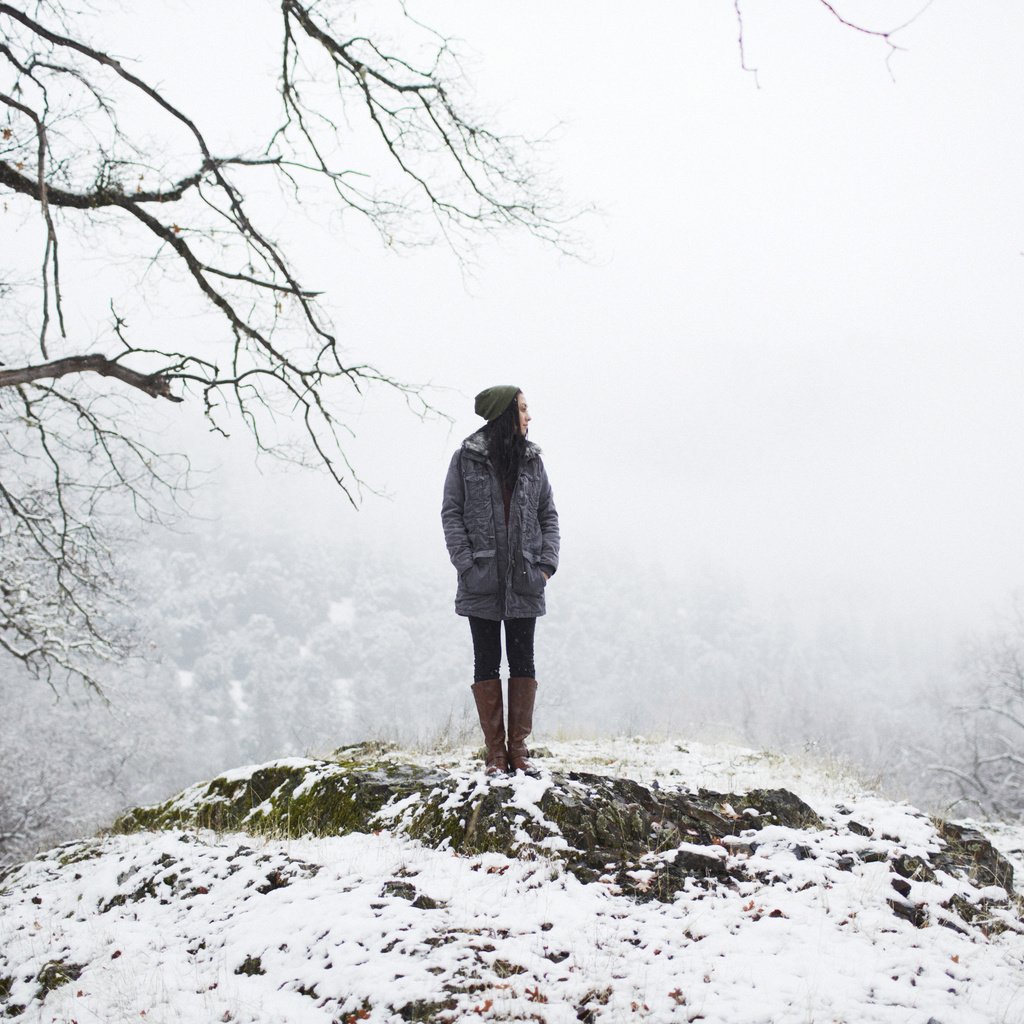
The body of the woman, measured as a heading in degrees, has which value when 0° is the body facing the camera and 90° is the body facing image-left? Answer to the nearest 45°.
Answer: approximately 0°

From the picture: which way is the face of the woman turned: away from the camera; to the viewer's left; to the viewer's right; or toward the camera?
to the viewer's right
